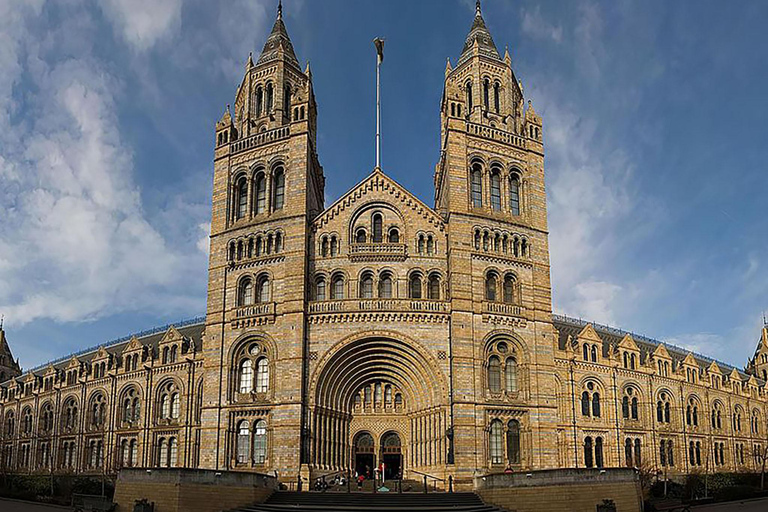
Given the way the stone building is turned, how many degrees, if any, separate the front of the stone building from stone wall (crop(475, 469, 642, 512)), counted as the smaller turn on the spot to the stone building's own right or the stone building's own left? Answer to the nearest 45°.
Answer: approximately 45° to the stone building's own left

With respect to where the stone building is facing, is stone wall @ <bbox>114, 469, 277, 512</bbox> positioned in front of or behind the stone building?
in front

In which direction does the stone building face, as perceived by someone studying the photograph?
facing the viewer
